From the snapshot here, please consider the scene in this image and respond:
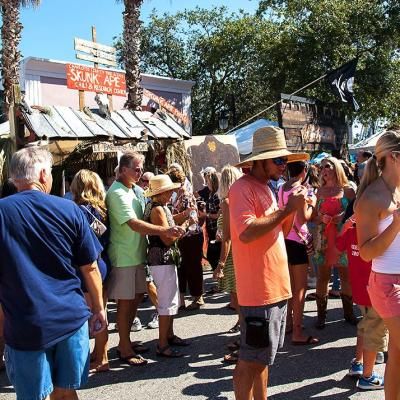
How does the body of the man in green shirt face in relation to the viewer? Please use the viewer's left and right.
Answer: facing to the right of the viewer

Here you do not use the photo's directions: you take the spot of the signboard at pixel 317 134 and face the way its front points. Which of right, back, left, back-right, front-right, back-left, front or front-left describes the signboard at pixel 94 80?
front-right

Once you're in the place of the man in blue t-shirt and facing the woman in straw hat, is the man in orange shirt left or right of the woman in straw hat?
right

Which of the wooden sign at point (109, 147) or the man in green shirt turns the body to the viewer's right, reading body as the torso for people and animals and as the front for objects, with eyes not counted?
the man in green shirt

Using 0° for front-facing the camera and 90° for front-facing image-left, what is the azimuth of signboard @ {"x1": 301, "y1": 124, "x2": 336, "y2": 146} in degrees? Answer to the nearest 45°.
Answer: approximately 0°

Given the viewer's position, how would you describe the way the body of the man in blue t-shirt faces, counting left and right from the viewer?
facing away from the viewer and to the right of the viewer

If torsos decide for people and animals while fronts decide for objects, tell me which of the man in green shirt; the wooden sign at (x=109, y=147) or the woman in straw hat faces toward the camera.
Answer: the wooden sign

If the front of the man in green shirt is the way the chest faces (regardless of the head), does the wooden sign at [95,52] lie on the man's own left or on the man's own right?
on the man's own left
